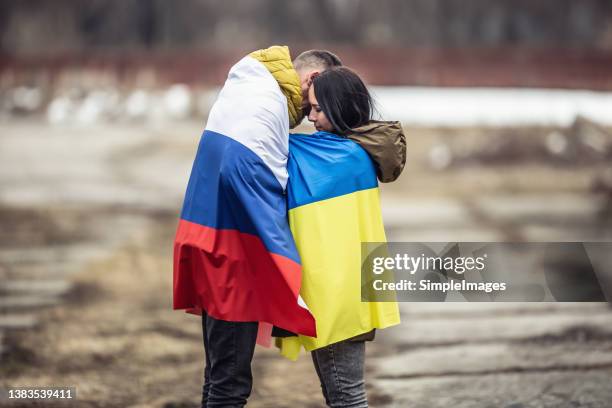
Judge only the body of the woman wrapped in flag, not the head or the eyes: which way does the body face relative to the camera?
to the viewer's left
